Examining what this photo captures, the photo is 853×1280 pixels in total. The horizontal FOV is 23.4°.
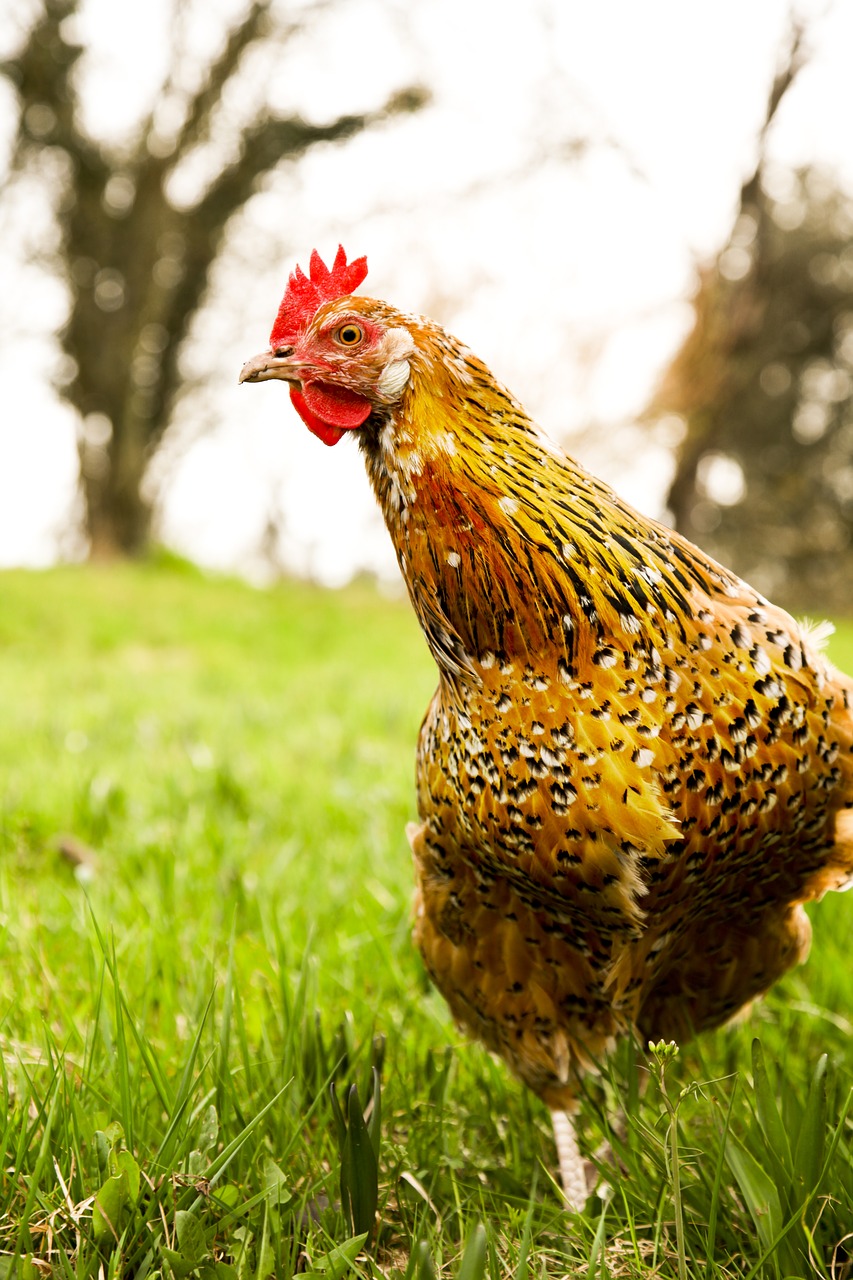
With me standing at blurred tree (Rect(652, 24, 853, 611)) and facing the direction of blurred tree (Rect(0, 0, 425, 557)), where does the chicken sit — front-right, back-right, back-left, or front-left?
front-left

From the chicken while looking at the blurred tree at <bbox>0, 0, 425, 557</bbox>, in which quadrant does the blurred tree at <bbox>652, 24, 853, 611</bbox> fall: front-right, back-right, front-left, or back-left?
front-right

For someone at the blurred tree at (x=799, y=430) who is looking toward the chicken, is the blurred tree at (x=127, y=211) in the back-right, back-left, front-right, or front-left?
front-right

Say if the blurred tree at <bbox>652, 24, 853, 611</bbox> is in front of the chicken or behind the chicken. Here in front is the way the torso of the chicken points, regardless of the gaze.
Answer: behind

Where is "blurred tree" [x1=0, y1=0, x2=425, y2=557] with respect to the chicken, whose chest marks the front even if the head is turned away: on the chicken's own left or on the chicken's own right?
on the chicken's own right
